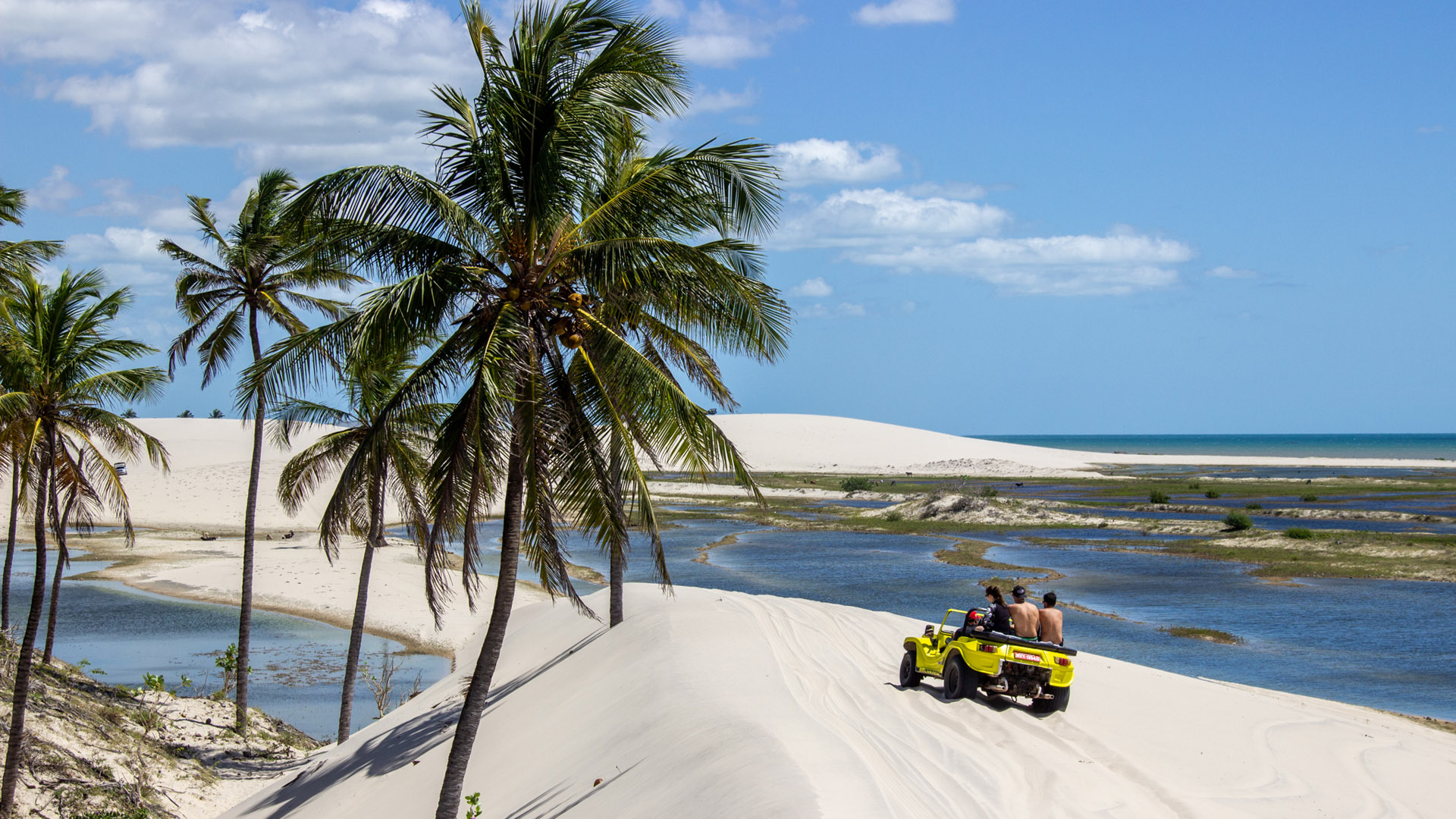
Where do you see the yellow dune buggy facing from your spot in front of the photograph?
facing away from the viewer and to the left of the viewer

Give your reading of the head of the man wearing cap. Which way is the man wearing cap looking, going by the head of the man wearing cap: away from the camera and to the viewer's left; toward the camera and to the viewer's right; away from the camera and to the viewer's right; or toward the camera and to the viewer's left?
away from the camera and to the viewer's left

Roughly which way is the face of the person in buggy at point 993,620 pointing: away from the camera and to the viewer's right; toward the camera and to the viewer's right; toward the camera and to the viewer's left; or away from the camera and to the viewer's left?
away from the camera and to the viewer's left

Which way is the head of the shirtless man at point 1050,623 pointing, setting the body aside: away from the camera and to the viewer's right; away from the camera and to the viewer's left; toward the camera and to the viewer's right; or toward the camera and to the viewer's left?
away from the camera and to the viewer's left

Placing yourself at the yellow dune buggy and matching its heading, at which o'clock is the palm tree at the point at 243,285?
The palm tree is roughly at 11 o'clock from the yellow dune buggy.

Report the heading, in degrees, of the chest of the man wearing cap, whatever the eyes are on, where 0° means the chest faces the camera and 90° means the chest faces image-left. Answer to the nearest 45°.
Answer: approximately 135°
